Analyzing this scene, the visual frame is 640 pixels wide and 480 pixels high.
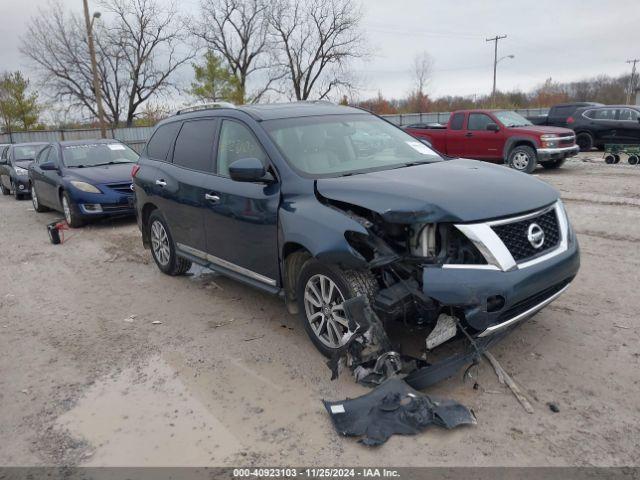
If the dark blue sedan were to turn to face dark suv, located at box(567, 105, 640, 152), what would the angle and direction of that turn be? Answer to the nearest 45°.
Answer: approximately 45° to its left

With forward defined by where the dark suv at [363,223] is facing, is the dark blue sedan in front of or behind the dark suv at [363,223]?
behind

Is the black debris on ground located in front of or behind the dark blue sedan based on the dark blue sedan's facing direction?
in front

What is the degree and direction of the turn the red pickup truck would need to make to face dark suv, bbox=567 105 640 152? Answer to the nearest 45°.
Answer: approximately 90° to its left

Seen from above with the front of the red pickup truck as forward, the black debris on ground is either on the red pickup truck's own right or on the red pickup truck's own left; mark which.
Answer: on the red pickup truck's own right

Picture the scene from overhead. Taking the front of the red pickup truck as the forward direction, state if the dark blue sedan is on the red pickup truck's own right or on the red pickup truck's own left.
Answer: on the red pickup truck's own right

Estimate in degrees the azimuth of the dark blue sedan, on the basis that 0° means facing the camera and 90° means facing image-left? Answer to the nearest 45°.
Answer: approximately 315°

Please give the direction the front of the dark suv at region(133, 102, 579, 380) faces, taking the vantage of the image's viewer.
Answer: facing the viewer and to the right of the viewer

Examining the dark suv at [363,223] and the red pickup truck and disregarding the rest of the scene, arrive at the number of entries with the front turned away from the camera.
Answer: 0

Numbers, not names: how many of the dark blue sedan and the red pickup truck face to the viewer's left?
0

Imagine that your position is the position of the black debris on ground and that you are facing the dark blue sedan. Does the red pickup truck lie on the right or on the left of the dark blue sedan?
right

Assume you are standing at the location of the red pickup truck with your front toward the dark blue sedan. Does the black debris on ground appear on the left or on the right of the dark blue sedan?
left
